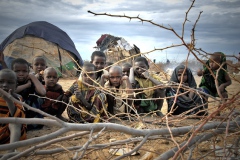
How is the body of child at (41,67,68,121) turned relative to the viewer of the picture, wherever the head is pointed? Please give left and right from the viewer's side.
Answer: facing the viewer and to the right of the viewer

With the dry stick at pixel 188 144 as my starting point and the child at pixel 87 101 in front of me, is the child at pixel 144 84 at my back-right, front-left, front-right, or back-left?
front-right

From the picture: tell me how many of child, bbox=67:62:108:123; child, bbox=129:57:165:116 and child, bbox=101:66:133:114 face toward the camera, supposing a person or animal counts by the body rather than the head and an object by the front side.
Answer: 3

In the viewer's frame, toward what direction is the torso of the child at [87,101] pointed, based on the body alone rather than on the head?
toward the camera

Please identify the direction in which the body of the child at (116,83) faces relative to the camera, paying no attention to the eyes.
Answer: toward the camera

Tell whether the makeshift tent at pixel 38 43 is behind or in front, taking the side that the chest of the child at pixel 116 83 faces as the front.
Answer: behind

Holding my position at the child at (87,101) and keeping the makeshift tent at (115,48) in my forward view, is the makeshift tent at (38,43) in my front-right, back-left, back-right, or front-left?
front-left

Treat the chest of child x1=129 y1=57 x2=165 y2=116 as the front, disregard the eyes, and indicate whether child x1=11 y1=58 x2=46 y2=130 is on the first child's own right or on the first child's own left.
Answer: on the first child's own right
